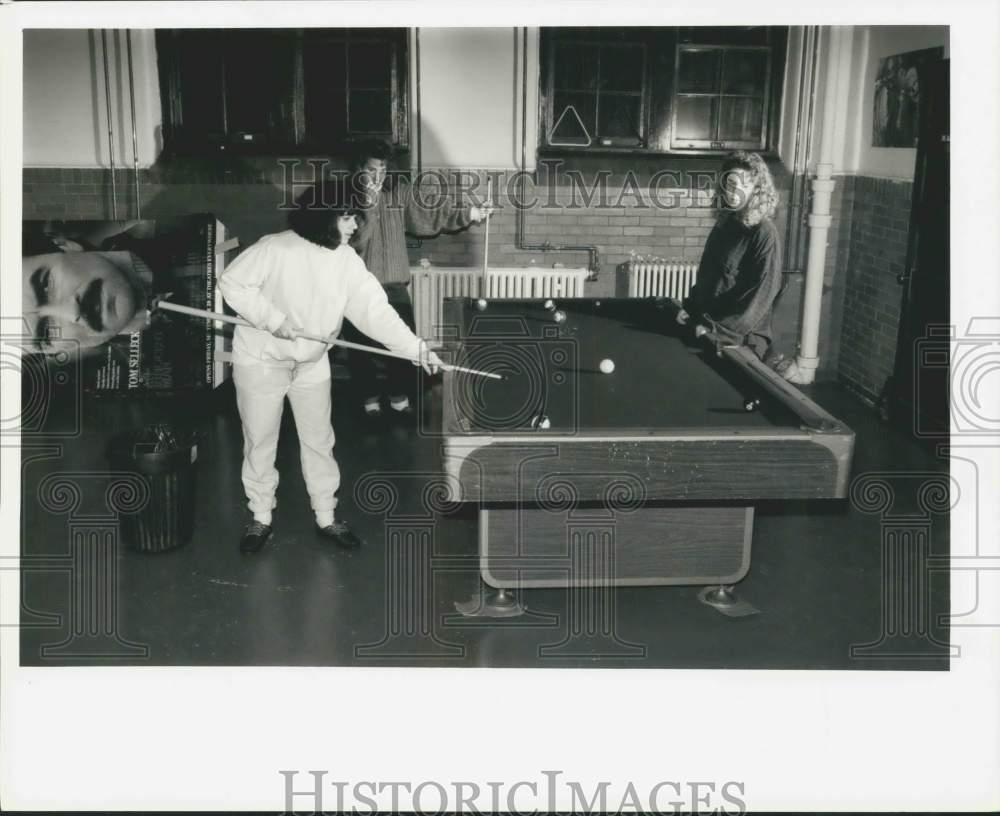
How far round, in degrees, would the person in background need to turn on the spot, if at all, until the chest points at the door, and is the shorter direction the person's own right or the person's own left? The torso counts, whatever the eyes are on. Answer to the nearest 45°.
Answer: approximately 90° to the person's own left

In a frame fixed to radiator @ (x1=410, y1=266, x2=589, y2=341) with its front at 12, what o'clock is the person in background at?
The person in background is roughly at 2 o'clock from the radiator.

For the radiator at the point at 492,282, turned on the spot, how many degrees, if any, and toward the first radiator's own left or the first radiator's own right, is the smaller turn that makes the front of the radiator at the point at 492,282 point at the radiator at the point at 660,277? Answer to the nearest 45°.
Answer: approximately 90° to the first radiator's own left

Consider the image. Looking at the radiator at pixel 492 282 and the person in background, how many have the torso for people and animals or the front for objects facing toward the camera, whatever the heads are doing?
2

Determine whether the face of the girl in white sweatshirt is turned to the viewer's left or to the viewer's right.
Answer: to the viewer's right

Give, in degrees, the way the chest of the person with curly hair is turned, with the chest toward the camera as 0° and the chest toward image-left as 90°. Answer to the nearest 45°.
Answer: approximately 45°

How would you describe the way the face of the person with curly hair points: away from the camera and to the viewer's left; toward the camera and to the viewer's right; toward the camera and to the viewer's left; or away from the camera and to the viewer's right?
toward the camera and to the viewer's left

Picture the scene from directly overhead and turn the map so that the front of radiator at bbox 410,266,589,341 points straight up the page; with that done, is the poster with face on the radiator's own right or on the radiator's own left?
on the radiator's own right

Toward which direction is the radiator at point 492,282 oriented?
toward the camera

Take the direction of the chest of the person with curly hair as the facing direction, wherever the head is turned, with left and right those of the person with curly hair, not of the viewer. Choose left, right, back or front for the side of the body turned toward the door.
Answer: back

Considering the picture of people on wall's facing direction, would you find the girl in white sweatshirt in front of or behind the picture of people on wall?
in front

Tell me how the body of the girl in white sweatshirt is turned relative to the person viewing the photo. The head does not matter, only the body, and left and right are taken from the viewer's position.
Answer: facing the viewer and to the right of the viewer

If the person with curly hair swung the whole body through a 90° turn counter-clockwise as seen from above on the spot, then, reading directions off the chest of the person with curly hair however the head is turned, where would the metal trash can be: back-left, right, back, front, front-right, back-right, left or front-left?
right

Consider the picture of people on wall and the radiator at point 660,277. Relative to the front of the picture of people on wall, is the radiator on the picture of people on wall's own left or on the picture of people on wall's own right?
on the picture of people on wall's own right

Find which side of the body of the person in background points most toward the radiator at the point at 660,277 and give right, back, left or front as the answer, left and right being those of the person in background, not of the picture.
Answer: left

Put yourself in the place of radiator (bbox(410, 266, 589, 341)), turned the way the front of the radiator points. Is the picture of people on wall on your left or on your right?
on your left
